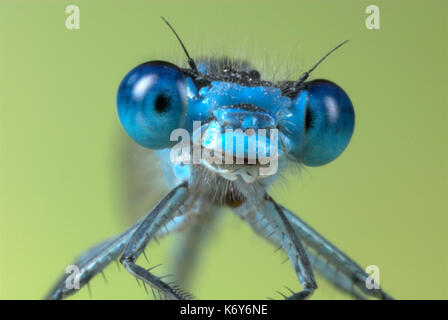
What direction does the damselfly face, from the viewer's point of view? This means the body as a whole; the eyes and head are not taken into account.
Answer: toward the camera
